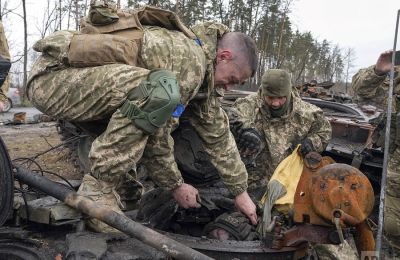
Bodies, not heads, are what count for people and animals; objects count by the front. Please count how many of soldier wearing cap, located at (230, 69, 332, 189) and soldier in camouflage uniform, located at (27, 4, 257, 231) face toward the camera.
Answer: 1

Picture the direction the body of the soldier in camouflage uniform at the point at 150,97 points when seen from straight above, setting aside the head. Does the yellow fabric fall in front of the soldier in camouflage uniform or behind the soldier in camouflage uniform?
in front

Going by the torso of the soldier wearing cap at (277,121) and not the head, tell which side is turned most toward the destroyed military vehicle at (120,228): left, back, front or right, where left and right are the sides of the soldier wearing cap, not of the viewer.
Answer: front

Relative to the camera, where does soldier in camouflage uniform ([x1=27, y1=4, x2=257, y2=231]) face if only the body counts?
to the viewer's right

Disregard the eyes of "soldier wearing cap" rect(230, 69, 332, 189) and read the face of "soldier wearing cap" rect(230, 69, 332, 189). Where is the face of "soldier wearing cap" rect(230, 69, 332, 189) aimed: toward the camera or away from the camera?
toward the camera

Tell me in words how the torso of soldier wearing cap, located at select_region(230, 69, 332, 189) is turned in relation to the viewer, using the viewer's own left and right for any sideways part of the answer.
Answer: facing the viewer

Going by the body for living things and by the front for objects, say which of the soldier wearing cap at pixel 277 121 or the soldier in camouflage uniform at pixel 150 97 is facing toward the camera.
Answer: the soldier wearing cap

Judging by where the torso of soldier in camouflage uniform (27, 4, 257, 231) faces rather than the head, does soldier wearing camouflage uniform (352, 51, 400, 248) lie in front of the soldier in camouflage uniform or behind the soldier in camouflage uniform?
in front

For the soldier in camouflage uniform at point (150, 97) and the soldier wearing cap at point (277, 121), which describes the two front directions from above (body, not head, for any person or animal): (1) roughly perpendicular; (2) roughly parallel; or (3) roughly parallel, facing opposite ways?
roughly perpendicular

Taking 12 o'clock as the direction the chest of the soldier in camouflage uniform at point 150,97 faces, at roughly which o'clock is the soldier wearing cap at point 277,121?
The soldier wearing cap is roughly at 10 o'clock from the soldier in camouflage uniform.
